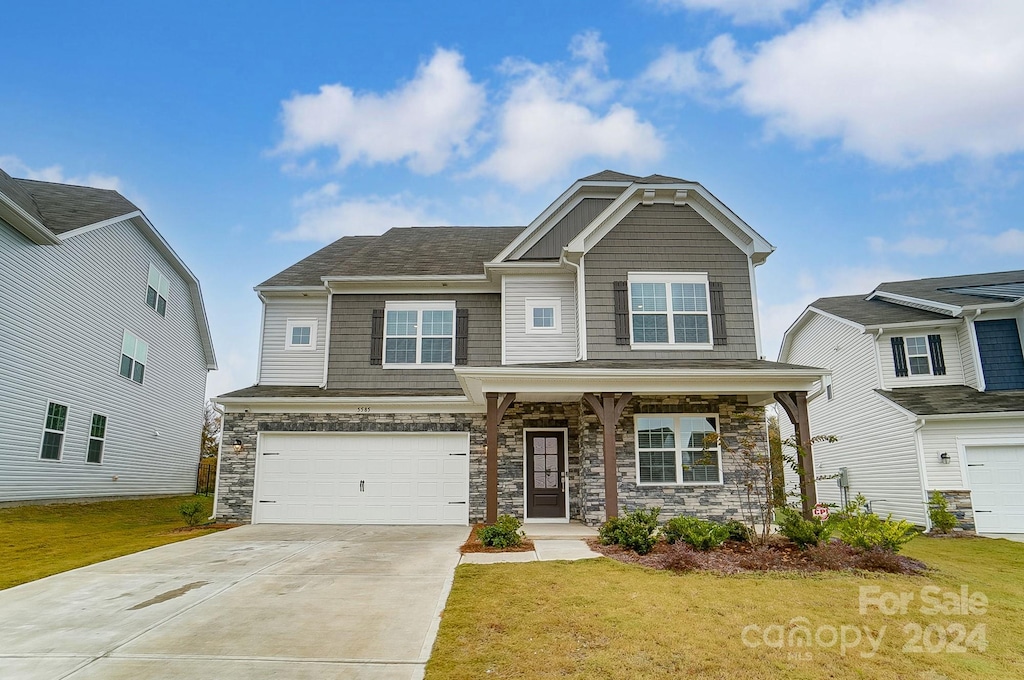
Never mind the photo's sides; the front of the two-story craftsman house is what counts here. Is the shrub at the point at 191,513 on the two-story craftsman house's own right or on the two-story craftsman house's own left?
on the two-story craftsman house's own right

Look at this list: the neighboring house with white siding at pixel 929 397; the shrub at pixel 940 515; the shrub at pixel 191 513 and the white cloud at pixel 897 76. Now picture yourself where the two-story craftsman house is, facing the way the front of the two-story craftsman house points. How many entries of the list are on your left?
3

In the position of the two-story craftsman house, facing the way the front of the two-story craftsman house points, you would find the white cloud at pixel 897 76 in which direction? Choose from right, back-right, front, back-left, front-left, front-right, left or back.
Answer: left

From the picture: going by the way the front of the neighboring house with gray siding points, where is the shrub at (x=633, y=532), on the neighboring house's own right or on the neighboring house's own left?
on the neighboring house's own left

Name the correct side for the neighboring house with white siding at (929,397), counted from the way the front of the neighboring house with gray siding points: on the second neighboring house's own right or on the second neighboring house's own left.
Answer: on the second neighboring house's own left

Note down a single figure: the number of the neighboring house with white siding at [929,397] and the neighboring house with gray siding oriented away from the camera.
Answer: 0

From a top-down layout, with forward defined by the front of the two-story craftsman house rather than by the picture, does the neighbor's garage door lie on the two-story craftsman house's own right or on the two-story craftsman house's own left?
on the two-story craftsman house's own left

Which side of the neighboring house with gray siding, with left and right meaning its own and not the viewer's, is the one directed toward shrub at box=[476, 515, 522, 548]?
left

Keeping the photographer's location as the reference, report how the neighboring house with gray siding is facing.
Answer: facing the viewer and to the left of the viewer

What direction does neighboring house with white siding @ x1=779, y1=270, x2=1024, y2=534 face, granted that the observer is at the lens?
facing the viewer and to the right of the viewer

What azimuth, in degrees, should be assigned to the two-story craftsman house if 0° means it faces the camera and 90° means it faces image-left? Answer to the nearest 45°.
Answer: approximately 0°

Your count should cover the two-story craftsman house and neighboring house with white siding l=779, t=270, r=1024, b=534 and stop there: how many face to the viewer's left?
0

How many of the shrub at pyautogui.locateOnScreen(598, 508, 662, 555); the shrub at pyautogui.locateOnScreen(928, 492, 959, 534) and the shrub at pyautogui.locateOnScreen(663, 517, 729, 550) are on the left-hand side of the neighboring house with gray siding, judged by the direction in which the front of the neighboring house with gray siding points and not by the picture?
3
